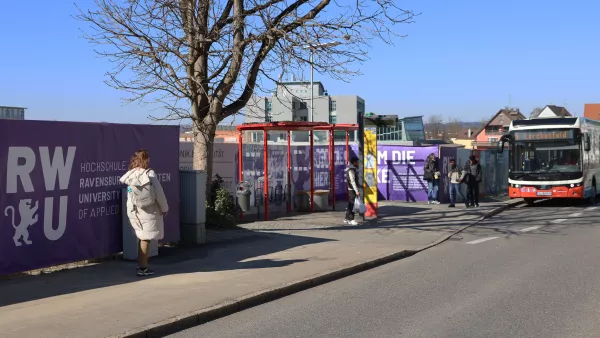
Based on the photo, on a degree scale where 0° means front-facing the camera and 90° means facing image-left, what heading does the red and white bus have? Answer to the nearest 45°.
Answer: approximately 0°

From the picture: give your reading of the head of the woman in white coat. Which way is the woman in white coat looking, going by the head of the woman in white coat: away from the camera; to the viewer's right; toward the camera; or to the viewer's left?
away from the camera

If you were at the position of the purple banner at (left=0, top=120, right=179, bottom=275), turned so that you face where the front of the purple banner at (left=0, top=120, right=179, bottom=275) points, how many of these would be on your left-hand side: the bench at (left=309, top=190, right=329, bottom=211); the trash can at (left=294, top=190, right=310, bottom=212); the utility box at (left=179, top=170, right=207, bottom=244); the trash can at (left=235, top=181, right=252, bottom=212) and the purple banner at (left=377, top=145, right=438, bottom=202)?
5

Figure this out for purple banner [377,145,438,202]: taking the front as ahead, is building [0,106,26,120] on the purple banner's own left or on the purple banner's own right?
on the purple banner's own right

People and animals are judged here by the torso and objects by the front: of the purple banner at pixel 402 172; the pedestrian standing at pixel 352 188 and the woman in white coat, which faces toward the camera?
the purple banner

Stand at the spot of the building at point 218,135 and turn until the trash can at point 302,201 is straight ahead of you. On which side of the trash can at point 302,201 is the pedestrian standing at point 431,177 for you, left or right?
left

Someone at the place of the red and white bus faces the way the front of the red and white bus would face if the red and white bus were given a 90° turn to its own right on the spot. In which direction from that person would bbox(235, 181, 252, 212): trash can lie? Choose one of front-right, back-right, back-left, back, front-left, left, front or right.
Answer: front-left

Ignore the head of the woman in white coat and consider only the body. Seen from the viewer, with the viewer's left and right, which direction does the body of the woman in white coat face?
facing away from the viewer and to the right of the viewer

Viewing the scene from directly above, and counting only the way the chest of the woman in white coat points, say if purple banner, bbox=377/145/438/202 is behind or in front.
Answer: in front

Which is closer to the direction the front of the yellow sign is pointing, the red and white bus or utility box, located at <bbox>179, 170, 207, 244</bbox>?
the utility box

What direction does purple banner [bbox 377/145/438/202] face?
toward the camera

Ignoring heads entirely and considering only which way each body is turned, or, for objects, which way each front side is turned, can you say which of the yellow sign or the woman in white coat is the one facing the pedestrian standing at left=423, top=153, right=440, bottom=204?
the woman in white coat

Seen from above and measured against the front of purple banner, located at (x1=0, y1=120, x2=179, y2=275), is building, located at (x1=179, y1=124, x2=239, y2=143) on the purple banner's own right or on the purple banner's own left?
on the purple banner's own left
